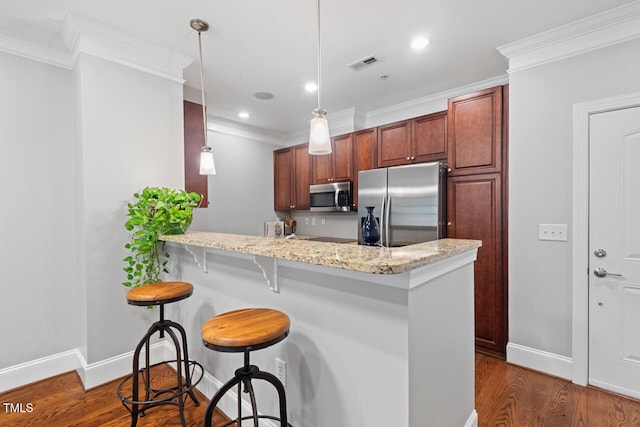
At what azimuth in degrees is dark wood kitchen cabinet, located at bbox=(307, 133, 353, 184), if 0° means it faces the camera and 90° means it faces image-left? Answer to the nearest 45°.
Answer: approximately 45°

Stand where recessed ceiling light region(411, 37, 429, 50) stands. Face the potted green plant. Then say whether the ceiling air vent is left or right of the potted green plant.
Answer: right

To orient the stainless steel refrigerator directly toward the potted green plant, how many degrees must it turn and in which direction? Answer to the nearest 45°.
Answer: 0° — it already faces it

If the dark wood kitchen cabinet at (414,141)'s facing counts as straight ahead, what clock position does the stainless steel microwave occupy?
The stainless steel microwave is roughly at 2 o'clock from the dark wood kitchen cabinet.

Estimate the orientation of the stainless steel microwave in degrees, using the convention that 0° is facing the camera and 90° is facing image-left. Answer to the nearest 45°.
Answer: approximately 45°

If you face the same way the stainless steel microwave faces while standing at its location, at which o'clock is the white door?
The white door is roughly at 9 o'clock from the stainless steel microwave.

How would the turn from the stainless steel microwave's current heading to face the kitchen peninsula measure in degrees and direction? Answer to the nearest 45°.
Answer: approximately 45° to its left
